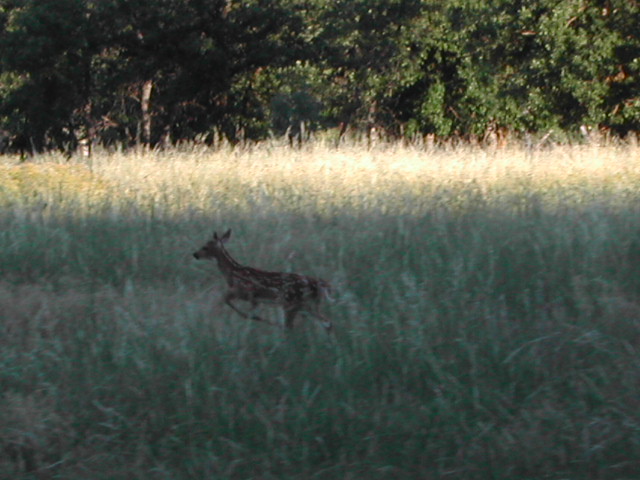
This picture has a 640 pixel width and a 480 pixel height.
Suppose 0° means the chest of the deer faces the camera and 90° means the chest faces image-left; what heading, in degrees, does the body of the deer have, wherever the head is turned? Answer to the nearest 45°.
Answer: approximately 90°
